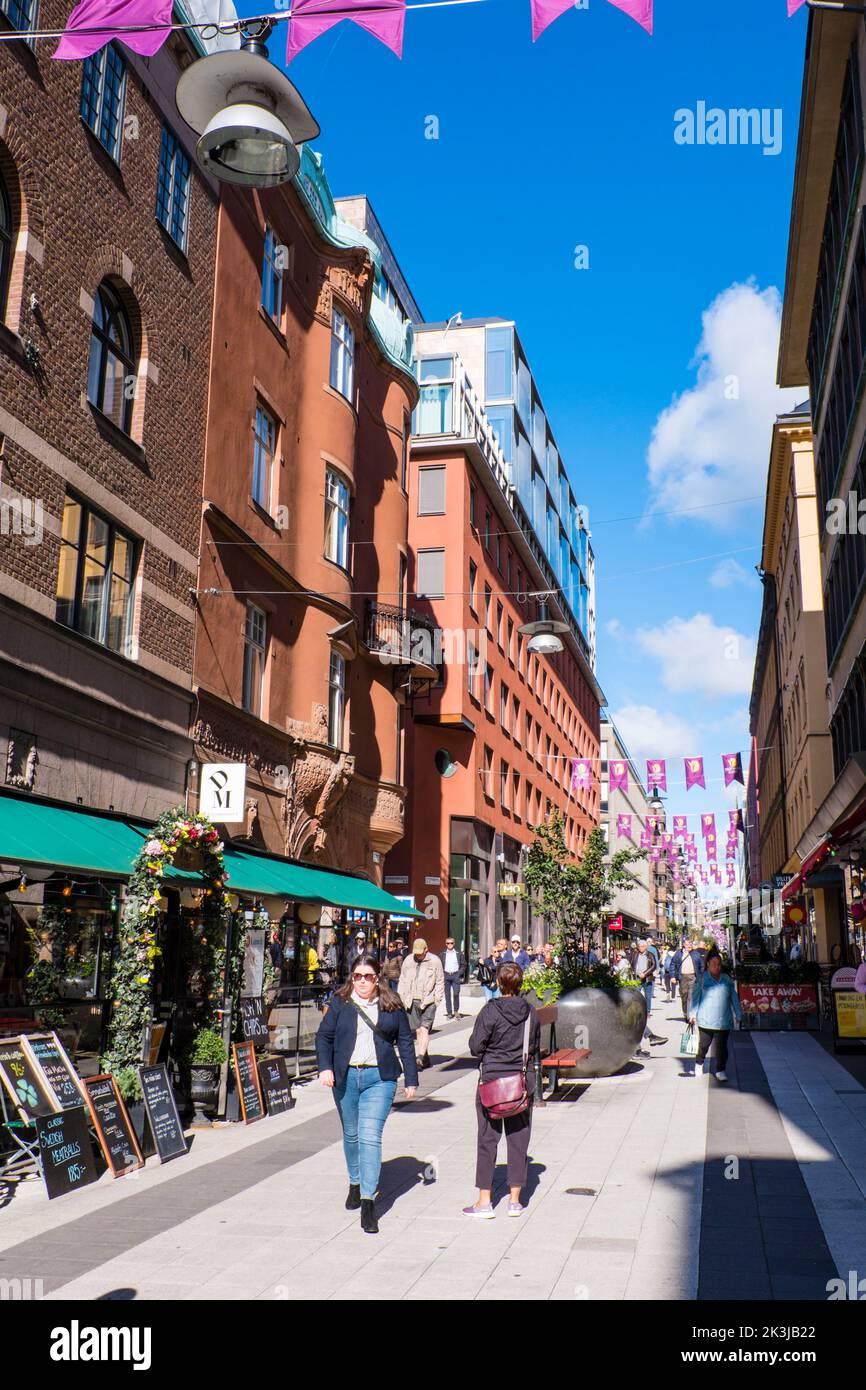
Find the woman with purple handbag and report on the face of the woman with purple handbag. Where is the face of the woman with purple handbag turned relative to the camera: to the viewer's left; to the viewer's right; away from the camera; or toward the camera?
away from the camera

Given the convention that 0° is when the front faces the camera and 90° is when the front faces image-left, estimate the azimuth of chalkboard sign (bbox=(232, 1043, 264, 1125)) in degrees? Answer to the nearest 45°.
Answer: approximately 315°

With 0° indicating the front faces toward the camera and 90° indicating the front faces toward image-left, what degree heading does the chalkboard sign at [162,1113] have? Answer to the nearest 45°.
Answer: approximately 315°

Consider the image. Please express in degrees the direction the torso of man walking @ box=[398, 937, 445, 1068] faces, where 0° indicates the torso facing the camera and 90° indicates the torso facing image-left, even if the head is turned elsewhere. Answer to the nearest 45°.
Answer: approximately 0°

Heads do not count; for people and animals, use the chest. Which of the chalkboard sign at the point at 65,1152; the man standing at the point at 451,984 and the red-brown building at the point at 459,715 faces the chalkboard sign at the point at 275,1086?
the man standing

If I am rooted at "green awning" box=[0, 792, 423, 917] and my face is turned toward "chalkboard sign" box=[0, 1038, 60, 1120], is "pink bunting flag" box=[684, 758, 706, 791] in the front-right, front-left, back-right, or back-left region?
back-left

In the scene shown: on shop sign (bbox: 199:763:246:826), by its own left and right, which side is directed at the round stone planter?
left

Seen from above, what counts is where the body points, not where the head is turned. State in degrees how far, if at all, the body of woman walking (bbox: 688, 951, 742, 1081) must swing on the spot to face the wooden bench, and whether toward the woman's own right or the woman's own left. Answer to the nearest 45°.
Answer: approximately 45° to the woman's own right

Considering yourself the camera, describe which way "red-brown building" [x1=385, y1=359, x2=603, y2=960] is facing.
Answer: facing to the right of the viewer
